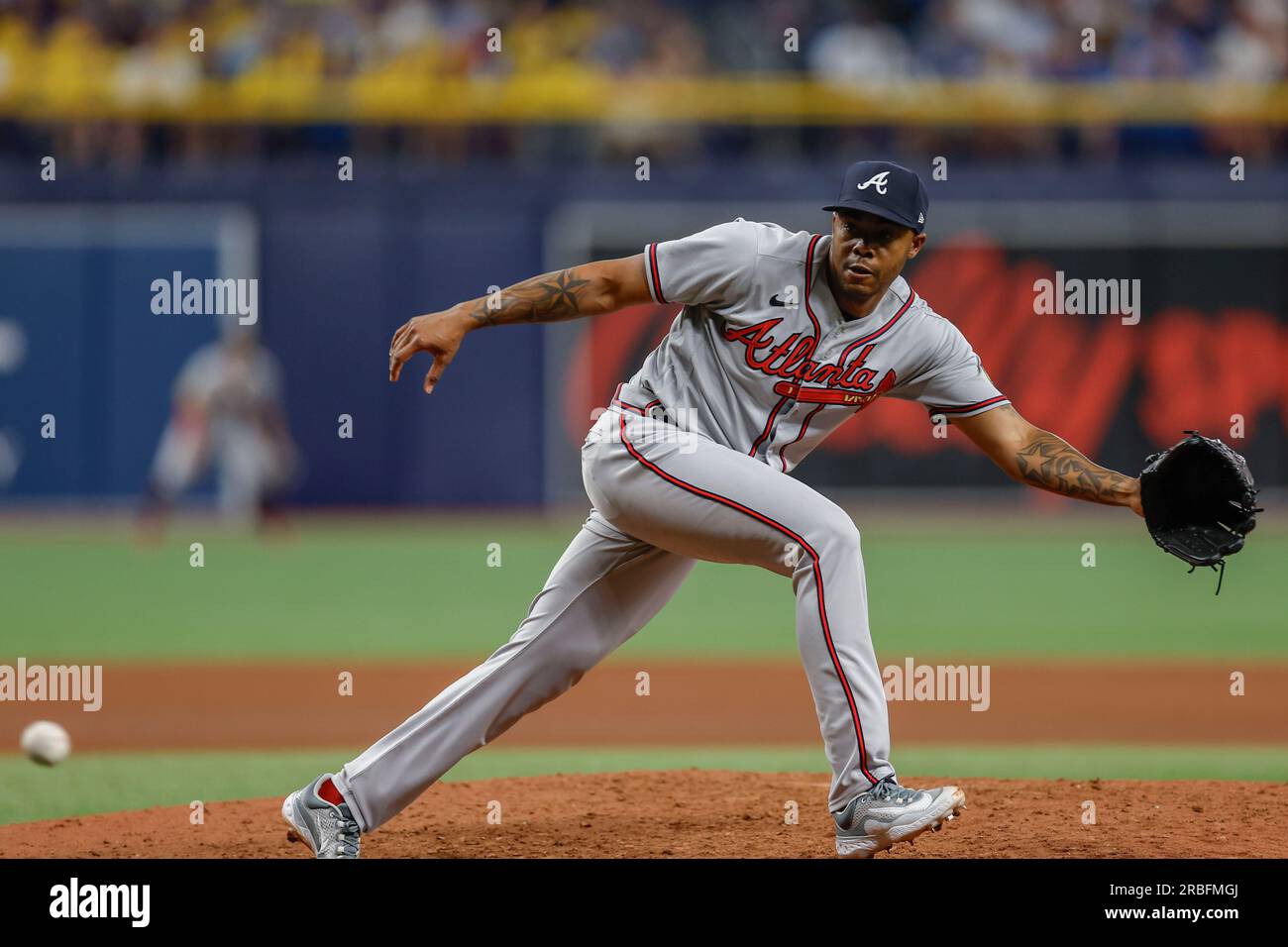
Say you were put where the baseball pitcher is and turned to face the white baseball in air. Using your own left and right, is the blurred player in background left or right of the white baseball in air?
right

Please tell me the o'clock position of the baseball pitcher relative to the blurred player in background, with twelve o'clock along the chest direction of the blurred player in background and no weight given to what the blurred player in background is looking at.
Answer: The baseball pitcher is roughly at 12 o'clock from the blurred player in background.

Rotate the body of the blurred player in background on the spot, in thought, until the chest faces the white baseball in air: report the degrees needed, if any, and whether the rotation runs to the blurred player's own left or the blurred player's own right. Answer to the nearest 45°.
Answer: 0° — they already face it

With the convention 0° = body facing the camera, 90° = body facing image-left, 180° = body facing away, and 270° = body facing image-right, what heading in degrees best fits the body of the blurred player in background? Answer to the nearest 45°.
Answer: approximately 0°

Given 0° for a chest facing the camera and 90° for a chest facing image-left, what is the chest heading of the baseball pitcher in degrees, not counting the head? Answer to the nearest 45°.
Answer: approximately 315°

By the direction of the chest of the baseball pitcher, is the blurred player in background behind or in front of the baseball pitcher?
behind

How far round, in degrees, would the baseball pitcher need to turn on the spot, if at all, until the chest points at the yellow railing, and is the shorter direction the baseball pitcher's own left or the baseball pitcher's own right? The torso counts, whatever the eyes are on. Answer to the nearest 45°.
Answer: approximately 135° to the baseball pitcher's own left

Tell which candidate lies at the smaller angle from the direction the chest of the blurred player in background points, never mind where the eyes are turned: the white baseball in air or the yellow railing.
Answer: the white baseball in air

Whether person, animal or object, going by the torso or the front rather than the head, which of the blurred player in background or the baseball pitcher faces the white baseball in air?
the blurred player in background
